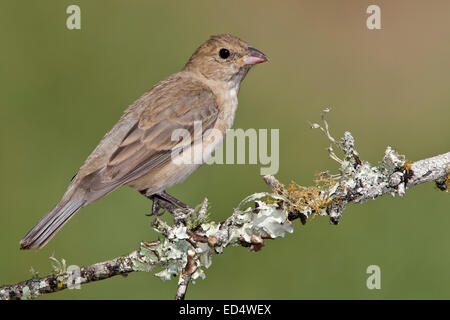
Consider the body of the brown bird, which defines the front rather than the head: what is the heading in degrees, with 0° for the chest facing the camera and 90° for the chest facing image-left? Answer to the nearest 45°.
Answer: approximately 270°
